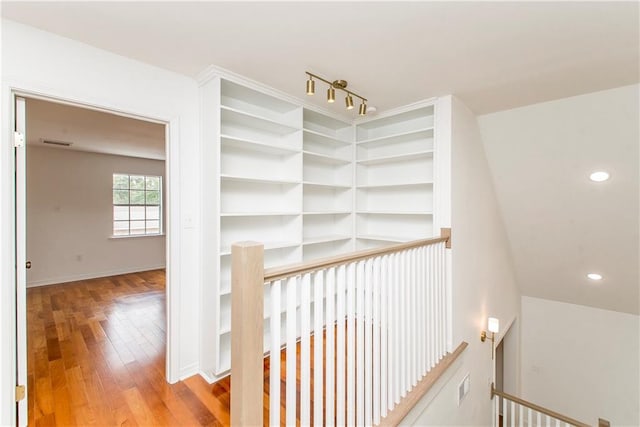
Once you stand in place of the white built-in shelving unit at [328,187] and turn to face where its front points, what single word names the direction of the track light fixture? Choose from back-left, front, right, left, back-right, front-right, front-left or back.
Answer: front-right

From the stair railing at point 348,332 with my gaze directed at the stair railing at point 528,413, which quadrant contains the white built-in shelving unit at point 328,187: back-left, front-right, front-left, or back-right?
front-left
